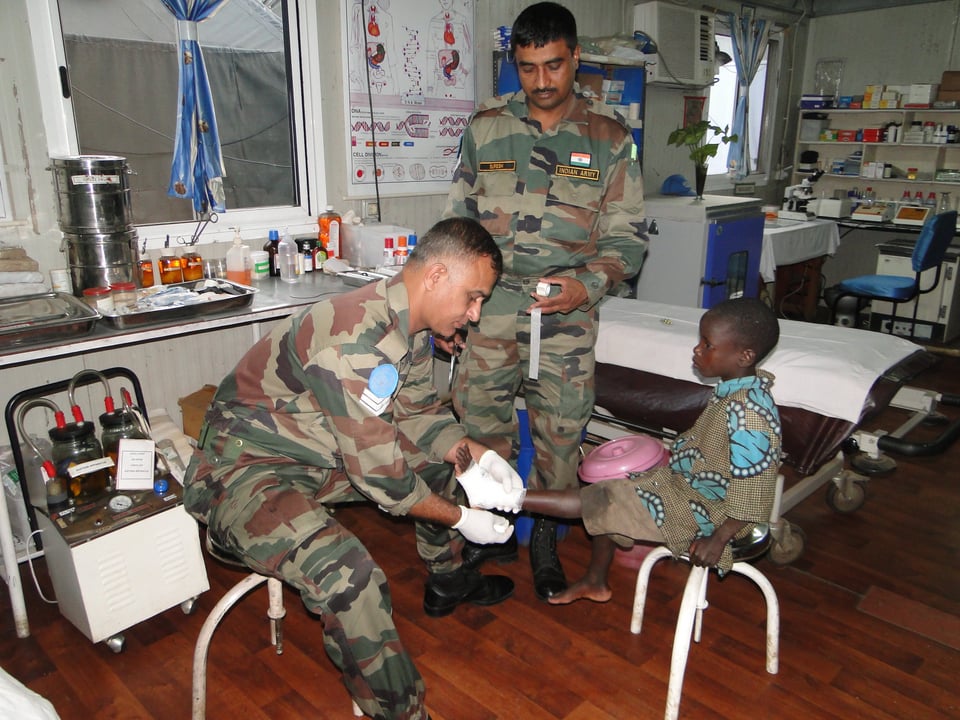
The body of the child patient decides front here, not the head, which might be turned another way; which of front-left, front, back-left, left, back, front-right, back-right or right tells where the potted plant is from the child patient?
right

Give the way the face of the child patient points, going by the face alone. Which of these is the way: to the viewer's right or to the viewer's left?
to the viewer's left

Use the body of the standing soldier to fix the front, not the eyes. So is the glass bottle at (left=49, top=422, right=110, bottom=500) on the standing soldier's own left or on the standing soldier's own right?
on the standing soldier's own right

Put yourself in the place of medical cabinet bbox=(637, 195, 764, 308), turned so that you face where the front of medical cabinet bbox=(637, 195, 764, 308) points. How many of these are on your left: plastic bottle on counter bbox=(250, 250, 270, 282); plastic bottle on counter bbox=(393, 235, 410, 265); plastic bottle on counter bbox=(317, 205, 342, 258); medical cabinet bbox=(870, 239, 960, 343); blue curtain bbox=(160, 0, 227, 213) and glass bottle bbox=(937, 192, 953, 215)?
2

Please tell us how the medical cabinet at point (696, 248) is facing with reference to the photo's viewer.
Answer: facing the viewer and to the right of the viewer

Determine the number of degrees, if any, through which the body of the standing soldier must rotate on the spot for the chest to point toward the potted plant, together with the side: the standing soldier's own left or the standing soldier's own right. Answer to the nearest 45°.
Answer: approximately 180°

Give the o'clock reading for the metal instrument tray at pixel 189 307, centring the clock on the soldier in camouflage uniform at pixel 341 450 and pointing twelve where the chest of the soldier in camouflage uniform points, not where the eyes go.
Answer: The metal instrument tray is roughly at 8 o'clock from the soldier in camouflage uniform.

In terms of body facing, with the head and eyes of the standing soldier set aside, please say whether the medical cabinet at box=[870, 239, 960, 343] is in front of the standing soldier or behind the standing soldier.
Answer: behind

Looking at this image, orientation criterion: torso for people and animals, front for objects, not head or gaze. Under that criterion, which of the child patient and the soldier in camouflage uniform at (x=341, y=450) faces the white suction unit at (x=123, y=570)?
the child patient

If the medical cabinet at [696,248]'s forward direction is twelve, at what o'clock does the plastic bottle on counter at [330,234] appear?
The plastic bottle on counter is roughly at 3 o'clock from the medical cabinet.

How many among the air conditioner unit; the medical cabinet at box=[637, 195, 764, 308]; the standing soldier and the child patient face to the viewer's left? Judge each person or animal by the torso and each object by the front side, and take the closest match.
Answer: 1

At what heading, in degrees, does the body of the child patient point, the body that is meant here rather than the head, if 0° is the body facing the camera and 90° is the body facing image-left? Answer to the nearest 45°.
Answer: approximately 90°

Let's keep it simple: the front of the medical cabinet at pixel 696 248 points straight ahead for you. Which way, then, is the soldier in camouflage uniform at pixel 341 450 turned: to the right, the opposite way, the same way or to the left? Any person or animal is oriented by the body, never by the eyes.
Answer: to the left

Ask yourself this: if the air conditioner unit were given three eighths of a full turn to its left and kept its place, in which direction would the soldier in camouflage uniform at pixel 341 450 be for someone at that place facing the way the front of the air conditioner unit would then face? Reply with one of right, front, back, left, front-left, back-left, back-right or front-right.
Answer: back

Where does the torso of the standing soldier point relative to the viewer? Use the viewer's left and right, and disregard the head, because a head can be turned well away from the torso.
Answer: facing the viewer

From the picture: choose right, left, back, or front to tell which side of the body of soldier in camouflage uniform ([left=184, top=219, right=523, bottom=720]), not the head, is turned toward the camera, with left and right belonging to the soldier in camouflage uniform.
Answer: right
